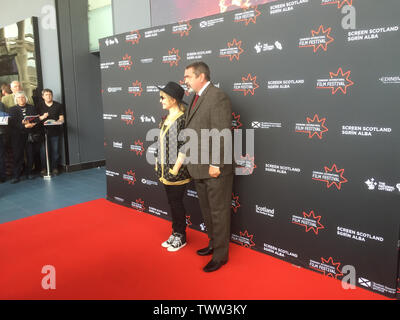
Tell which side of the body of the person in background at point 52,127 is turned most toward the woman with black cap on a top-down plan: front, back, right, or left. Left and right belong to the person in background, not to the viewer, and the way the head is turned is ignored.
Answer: front

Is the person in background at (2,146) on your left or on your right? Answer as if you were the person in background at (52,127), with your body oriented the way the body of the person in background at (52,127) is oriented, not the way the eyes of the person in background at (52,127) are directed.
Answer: on your right

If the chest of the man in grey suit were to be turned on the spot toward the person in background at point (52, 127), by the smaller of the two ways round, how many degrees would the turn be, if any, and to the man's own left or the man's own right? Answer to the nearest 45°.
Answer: approximately 90° to the man's own right

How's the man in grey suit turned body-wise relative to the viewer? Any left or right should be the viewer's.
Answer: facing the viewer and to the left of the viewer

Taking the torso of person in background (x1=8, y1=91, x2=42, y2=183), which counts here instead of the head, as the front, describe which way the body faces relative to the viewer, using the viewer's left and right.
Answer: facing the viewer

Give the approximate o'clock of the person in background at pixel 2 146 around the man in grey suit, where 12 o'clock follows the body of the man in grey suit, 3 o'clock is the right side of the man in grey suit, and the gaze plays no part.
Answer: The person in background is roughly at 3 o'clock from the man in grey suit.

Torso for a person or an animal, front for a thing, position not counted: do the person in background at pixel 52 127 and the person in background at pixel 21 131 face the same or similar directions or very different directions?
same or similar directions

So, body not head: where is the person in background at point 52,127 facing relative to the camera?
toward the camera

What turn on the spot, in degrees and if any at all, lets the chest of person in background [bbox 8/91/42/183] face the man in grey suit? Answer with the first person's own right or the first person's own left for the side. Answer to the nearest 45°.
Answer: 0° — they already face them
